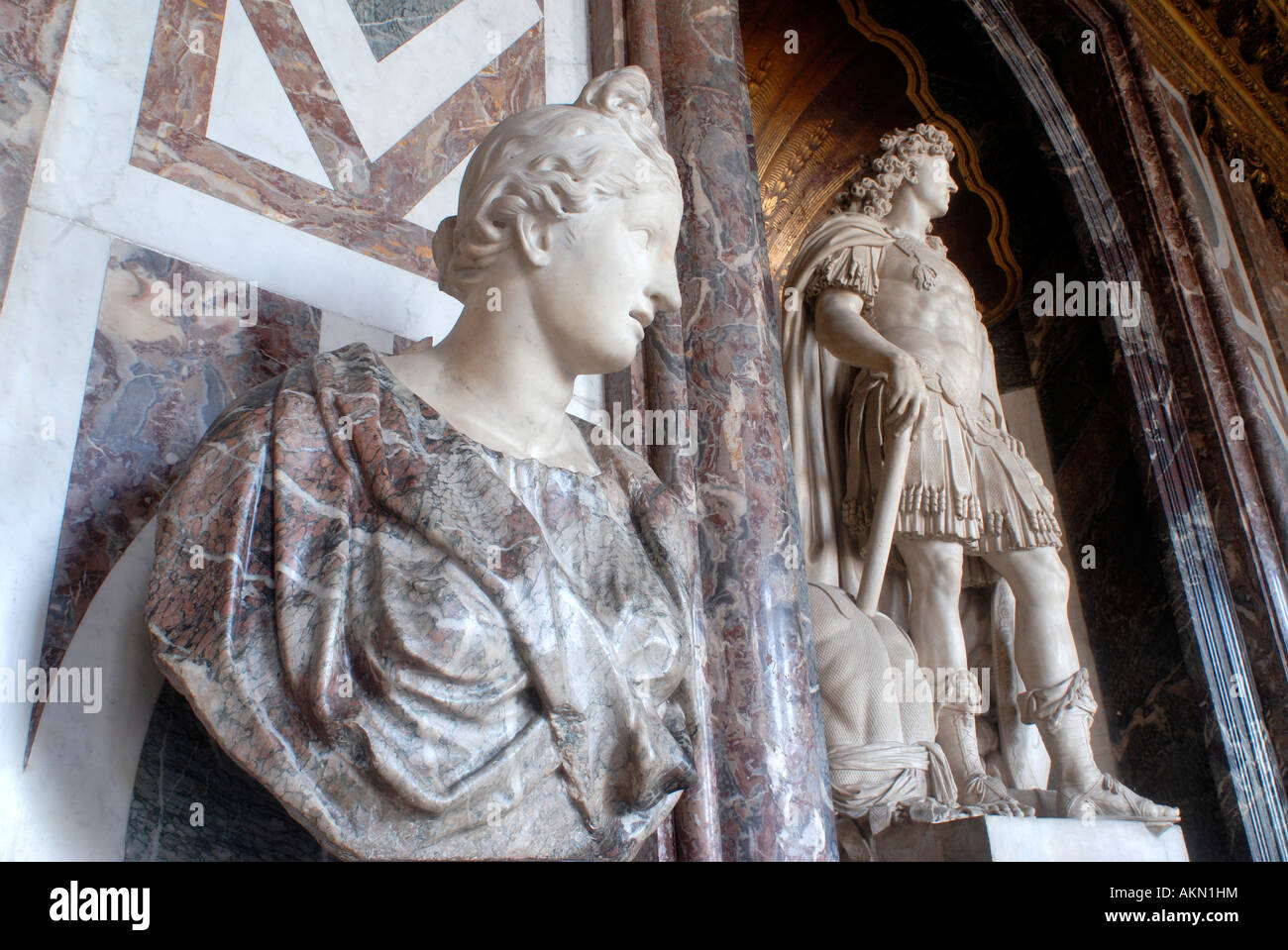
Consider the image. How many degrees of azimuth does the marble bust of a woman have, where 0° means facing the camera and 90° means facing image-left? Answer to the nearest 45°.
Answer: approximately 315°

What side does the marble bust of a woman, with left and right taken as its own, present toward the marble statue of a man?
left

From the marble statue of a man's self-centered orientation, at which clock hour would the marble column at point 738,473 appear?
The marble column is roughly at 2 o'clock from the marble statue of a man.

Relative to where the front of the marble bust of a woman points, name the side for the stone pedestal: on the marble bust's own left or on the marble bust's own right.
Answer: on the marble bust's own left

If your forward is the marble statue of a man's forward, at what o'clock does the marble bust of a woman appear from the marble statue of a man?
The marble bust of a woman is roughly at 2 o'clock from the marble statue of a man.
